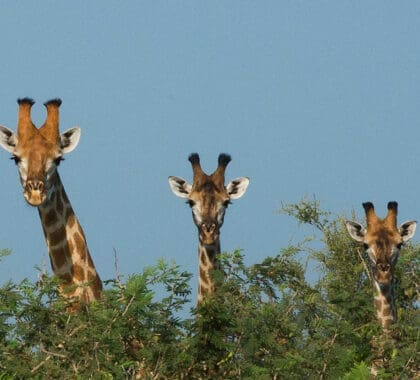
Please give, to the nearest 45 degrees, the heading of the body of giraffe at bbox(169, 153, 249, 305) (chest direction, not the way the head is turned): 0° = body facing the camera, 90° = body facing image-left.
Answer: approximately 0°

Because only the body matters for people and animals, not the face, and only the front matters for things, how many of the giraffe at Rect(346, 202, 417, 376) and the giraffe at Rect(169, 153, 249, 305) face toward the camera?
2

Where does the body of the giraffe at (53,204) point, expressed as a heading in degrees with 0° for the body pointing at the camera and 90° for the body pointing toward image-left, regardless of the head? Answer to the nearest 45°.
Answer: approximately 45°

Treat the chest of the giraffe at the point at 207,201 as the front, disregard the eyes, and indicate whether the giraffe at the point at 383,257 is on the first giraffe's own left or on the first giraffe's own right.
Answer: on the first giraffe's own left

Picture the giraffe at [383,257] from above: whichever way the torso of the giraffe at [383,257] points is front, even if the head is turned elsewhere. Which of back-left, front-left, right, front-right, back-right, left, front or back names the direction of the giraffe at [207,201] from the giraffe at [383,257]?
front-right

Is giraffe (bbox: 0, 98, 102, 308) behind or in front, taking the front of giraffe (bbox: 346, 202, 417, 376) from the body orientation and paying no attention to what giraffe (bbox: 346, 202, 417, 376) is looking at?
in front

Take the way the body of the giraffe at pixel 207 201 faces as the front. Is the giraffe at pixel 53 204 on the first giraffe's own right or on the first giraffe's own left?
on the first giraffe's own right
